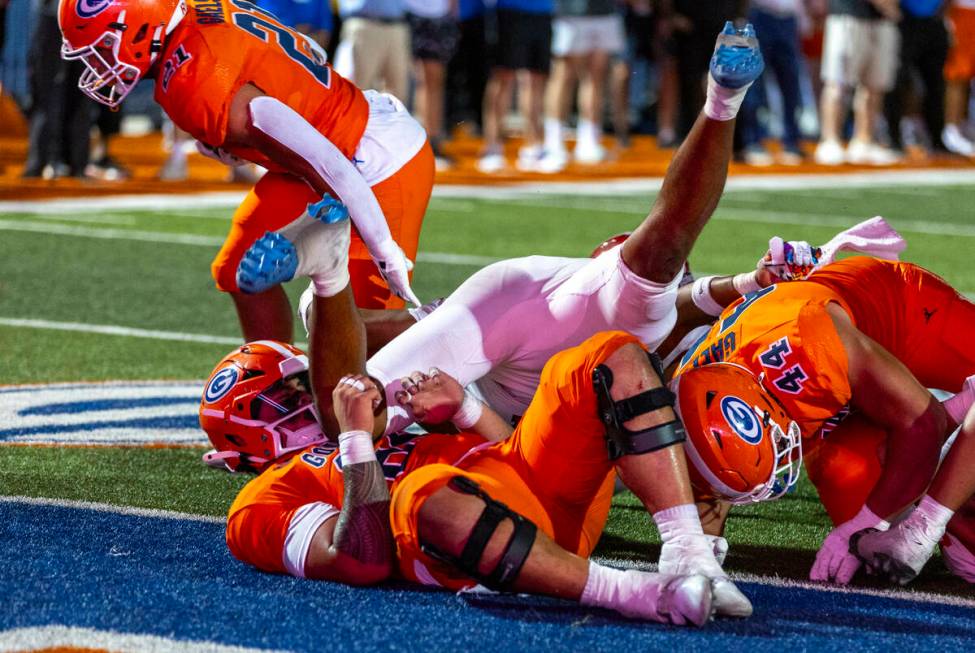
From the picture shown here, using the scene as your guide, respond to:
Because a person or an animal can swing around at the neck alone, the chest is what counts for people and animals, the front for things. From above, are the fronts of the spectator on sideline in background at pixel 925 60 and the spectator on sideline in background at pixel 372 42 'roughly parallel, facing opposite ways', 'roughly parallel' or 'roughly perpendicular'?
roughly parallel

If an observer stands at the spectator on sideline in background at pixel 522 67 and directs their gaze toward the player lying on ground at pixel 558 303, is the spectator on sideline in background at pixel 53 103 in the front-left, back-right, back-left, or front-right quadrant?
front-right

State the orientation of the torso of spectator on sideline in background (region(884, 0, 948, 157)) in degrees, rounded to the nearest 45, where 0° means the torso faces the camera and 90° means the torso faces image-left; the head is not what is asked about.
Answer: approximately 0°

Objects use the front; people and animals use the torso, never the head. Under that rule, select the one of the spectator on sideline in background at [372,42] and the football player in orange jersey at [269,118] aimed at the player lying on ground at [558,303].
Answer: the spectator on sideline in background

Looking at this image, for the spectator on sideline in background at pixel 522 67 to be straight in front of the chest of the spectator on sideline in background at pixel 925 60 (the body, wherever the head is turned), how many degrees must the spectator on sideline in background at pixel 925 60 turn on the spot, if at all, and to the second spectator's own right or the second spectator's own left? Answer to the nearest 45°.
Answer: approximately 45° to the second spectator's own right

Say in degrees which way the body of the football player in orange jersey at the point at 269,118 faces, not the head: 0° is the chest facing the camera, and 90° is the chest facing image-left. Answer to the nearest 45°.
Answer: approximately 90°

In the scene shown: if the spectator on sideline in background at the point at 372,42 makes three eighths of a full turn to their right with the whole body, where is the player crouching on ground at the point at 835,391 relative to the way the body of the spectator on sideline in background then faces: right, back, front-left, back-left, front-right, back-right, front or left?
back-left

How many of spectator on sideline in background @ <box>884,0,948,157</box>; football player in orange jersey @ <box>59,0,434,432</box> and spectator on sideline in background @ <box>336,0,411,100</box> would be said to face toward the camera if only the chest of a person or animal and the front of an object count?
2

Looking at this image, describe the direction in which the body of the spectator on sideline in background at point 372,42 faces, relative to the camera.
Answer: toward the camera

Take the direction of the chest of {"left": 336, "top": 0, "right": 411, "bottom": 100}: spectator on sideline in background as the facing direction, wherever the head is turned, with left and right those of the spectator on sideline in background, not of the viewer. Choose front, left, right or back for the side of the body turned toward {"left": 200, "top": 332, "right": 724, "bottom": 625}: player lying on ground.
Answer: front

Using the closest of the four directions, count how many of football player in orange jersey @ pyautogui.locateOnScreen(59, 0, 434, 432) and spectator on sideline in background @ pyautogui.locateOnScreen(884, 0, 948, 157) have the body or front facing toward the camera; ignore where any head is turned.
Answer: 1

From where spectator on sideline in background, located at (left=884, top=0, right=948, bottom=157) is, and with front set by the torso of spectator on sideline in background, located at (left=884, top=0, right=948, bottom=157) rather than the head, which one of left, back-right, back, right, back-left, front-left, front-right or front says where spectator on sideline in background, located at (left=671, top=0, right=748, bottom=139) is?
front-right

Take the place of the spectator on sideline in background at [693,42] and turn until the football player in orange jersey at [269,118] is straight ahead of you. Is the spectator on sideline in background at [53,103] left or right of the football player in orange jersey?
right
